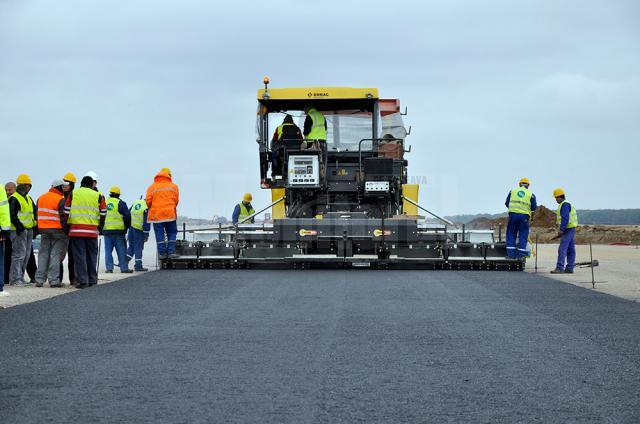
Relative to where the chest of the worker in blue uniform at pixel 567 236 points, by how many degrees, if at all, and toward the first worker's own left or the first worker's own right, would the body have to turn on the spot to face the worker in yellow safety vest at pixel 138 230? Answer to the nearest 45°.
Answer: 0° — they already face them

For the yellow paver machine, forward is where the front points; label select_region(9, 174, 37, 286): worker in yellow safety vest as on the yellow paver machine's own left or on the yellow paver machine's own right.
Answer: on the yellow paver machine's own left

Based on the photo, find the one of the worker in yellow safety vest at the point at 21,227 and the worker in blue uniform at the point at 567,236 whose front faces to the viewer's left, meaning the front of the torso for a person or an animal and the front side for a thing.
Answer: the worker in blue uniform

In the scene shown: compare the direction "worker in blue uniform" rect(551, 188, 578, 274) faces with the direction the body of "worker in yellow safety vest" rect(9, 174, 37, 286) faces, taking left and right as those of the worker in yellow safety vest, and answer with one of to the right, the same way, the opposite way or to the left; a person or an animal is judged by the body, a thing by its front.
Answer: the opposite way

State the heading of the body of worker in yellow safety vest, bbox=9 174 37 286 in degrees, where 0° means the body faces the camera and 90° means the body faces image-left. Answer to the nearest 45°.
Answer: approximately 315°

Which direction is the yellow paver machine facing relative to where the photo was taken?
away from the camera

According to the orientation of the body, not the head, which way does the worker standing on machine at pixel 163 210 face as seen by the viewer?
away from the camera

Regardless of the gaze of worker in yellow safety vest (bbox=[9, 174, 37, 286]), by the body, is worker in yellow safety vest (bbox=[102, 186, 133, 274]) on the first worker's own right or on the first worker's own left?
on the first worker's own left

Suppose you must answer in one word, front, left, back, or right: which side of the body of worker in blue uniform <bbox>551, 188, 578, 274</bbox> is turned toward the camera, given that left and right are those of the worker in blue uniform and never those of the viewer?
left
